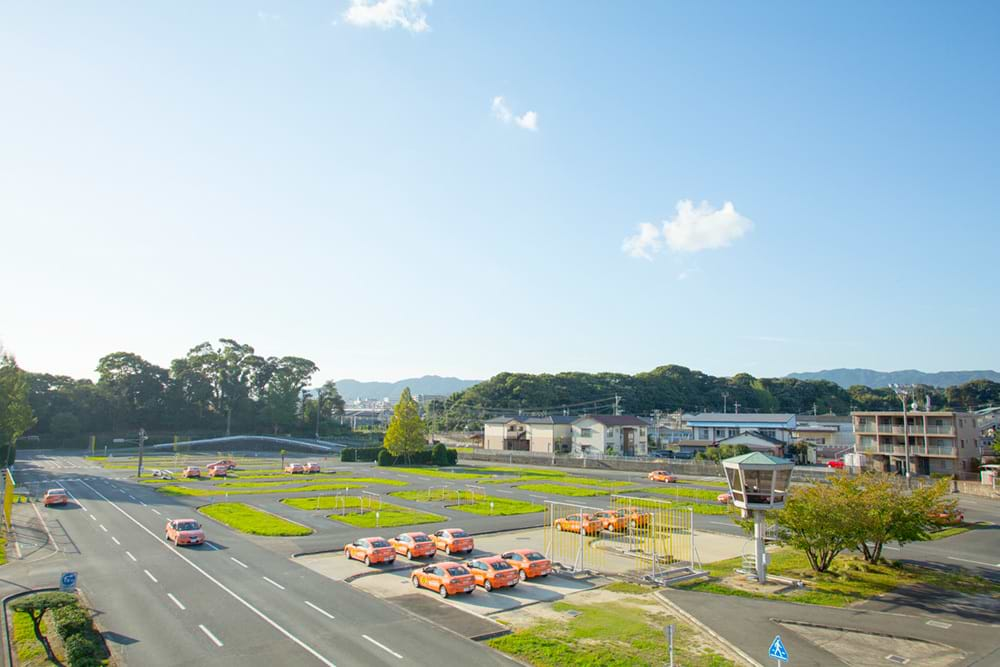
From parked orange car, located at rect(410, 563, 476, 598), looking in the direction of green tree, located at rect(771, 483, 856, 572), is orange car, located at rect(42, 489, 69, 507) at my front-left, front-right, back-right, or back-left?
back-left

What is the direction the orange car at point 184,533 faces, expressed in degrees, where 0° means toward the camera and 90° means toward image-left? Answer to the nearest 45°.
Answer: approximately 315°

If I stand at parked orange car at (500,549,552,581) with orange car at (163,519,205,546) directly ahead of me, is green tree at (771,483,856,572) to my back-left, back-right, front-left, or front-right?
back-right
